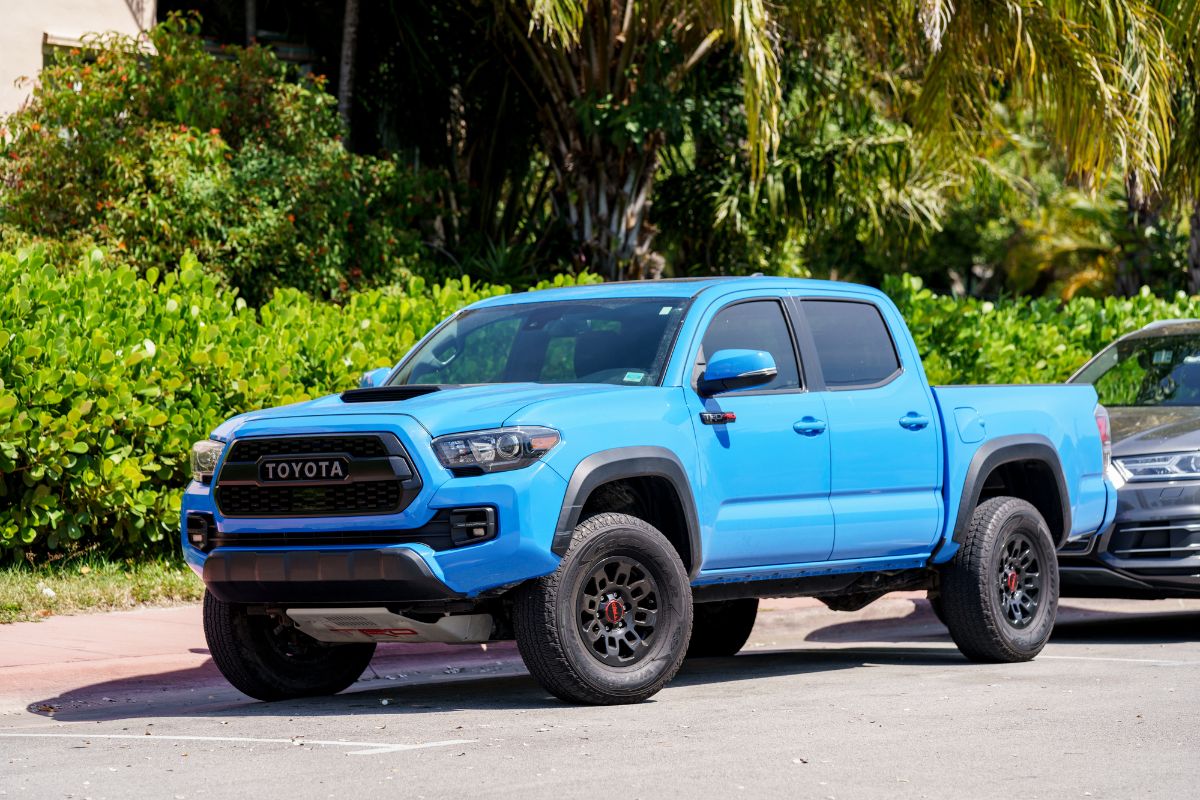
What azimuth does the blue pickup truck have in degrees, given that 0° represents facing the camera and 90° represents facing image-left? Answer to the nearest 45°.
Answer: approximately 45°

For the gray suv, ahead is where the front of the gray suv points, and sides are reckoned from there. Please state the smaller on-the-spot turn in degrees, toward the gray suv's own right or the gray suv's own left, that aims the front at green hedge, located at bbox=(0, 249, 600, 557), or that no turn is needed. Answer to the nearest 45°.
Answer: approximately 45° to the gray suv's own right

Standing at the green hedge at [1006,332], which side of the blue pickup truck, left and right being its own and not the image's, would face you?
back

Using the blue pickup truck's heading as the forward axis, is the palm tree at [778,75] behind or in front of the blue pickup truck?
behind

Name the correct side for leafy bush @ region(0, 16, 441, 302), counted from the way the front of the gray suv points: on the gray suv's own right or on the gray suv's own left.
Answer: on the gray suv's own right

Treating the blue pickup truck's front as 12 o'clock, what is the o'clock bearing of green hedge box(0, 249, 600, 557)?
The green hedge is roughly at 3 o'clock from the blue pickup truck.

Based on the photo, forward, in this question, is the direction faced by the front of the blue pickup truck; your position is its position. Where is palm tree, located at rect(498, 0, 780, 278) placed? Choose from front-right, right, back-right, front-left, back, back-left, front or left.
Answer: back-right

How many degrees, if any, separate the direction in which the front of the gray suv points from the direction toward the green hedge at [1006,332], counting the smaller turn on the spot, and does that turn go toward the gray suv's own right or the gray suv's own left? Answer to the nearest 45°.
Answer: approximately 135° to the gray suv's own right

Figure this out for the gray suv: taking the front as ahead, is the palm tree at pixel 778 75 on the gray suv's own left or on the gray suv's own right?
on the gray suv's own right

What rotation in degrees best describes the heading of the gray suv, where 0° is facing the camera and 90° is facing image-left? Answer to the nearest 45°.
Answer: approximately 45°

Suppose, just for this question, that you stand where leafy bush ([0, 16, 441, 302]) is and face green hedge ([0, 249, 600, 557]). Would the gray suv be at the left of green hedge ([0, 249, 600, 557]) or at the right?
left
